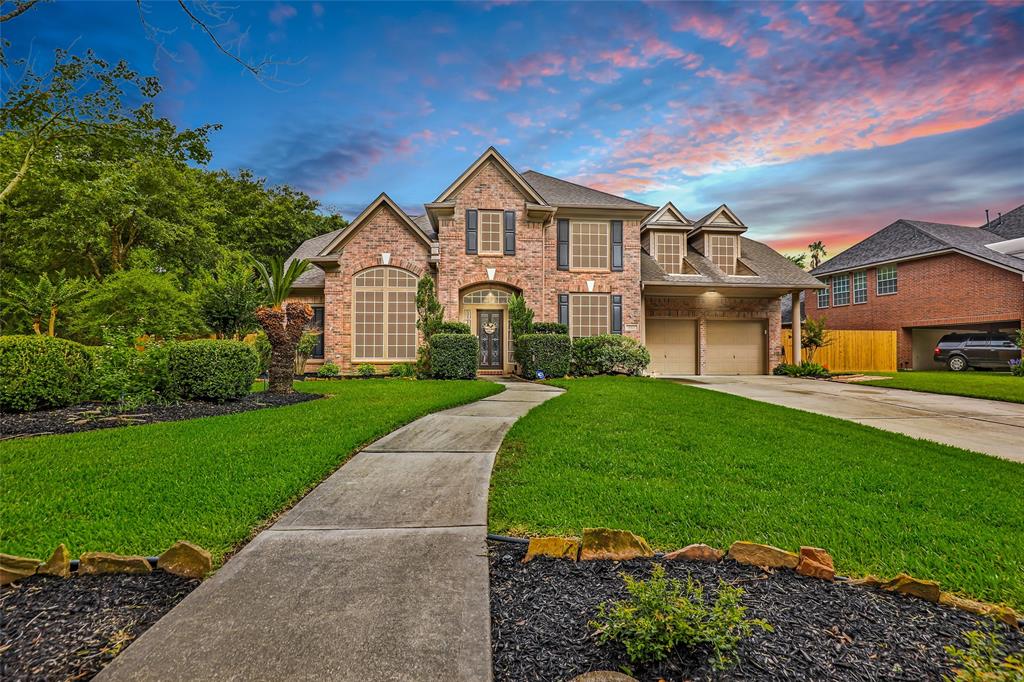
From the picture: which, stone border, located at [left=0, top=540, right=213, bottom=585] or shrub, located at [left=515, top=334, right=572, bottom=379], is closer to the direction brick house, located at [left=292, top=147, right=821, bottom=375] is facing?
the stone border

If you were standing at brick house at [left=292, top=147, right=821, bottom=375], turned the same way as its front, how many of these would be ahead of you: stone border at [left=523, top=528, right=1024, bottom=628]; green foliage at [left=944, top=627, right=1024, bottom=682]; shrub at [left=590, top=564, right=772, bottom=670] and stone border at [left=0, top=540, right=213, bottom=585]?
4

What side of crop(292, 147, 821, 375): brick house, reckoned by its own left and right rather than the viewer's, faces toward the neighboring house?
left

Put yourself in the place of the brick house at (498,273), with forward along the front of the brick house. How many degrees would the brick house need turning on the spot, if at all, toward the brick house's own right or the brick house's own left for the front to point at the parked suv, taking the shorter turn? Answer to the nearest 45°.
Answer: approximately 90° to the brick house's own left

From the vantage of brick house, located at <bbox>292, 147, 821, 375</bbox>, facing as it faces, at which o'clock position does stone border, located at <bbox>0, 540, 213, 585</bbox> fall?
The stone border is roughly at 12 o'clock from the brick house.

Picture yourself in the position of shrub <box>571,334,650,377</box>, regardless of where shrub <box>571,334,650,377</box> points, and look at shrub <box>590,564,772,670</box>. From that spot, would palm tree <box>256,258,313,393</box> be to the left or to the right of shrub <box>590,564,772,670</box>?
right

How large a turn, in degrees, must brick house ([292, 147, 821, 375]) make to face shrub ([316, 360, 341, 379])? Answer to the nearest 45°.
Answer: approximately 90° to its right

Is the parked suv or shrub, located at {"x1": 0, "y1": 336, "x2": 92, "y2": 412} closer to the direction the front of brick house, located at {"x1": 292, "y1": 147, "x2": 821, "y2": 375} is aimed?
the shrub

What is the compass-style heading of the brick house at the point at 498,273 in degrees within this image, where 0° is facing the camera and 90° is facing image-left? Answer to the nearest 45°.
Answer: approximately 0°

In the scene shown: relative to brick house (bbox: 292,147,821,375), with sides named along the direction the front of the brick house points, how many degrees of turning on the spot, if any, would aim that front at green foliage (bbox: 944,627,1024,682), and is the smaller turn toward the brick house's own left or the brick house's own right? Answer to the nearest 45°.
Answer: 0° — it already faces it
